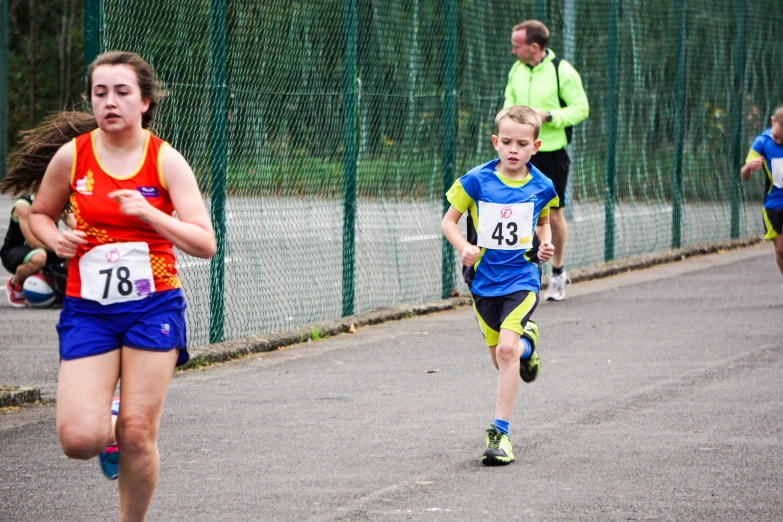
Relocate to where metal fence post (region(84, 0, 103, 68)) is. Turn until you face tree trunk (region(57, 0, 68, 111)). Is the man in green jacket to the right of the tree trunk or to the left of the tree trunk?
right

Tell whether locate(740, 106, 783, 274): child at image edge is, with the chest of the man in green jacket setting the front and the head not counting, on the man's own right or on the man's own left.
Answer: on the man's own left

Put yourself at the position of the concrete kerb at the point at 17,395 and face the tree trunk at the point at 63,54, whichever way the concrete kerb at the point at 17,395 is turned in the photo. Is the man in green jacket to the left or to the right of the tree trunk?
right

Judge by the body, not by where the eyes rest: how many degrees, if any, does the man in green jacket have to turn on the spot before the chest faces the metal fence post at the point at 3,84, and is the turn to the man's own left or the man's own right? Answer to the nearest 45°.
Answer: approximately 90° to the man's own right

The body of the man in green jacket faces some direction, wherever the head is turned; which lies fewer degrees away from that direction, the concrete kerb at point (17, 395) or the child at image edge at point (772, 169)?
the concrete kerb

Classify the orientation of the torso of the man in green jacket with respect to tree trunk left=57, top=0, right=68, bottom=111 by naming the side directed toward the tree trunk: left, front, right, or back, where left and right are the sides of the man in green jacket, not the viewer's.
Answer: right

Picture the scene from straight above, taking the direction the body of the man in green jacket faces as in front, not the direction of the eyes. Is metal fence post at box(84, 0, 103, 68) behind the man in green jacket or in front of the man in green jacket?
in front

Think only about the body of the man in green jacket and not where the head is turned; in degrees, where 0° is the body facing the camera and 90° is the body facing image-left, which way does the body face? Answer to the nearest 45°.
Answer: approximately 45°

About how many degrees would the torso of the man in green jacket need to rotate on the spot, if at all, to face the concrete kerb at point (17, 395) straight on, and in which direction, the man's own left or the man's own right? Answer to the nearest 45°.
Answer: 0° — they already face it

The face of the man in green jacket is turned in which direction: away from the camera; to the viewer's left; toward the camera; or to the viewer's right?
to the viewer's left
